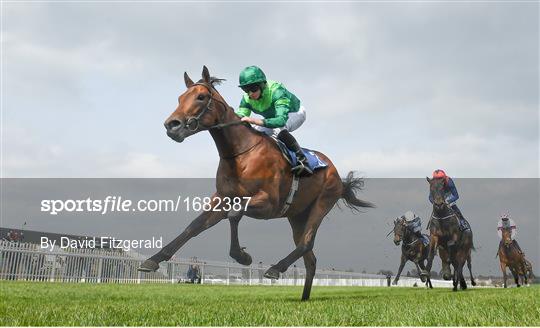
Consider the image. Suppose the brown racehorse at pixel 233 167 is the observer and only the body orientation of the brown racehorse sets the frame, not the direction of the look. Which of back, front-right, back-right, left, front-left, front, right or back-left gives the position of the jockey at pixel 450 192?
back

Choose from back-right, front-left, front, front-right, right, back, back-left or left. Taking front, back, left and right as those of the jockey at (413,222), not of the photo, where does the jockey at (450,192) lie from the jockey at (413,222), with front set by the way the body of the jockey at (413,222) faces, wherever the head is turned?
front-left

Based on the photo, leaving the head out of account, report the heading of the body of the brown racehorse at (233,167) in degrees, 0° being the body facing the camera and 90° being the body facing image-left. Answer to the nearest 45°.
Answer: approximately 45°

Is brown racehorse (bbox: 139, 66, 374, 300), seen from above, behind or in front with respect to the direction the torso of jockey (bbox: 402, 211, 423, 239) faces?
in front

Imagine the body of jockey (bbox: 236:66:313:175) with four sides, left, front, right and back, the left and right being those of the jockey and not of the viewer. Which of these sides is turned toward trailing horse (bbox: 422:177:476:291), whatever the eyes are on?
back

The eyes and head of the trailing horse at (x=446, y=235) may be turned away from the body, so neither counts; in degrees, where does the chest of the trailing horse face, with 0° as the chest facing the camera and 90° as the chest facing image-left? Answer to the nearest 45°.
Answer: approximately 45°

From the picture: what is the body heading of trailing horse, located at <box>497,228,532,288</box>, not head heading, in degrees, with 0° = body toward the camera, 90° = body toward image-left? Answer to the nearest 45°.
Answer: approximately 45°
